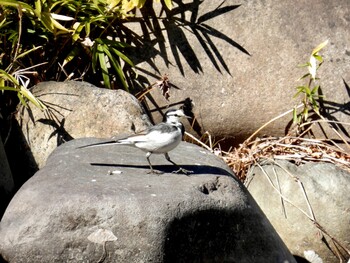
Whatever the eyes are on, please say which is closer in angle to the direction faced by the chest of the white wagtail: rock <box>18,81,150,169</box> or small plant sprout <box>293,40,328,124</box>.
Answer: the small plant sprout

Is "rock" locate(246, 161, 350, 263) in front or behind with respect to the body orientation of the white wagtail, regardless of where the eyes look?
in front

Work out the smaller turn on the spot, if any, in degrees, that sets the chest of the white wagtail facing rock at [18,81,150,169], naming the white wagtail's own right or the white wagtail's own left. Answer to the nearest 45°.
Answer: approximately 135° to the white wagtail's own left

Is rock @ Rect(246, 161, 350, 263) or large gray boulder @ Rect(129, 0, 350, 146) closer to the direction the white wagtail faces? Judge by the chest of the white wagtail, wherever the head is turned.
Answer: the rock

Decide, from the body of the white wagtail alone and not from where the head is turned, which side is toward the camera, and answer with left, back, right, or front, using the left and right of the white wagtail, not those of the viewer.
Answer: right

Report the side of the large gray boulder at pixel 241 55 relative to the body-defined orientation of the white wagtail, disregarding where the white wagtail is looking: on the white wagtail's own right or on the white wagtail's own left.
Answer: on the white wagtail's own left
